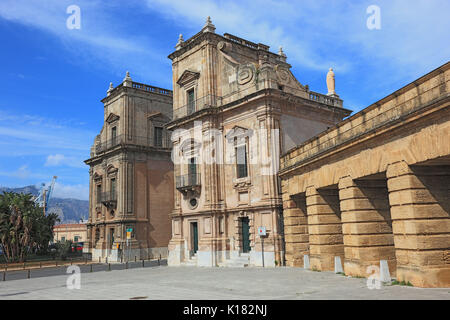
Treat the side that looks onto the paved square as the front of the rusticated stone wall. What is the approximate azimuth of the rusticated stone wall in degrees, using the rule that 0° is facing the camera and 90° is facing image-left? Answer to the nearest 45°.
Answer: approximately 45°

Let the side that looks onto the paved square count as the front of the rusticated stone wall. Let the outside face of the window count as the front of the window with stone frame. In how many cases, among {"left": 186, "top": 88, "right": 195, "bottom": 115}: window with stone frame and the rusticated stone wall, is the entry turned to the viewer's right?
0

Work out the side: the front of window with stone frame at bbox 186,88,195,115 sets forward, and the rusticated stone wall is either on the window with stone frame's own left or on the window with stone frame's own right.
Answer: on the window with stone frame's own left

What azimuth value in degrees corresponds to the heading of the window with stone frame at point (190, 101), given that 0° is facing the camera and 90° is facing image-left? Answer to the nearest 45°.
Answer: approximately 45°

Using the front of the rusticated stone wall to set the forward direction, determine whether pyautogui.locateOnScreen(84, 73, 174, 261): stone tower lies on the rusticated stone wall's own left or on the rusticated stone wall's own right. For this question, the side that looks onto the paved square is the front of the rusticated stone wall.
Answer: on the rusticated stone wall's own right

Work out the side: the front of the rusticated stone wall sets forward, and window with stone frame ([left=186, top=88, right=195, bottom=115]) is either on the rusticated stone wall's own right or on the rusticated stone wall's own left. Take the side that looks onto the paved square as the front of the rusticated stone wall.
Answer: on the rusticated stone wall's own right

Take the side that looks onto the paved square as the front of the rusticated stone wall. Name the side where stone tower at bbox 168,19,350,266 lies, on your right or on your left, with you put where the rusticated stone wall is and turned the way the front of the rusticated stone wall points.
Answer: on your right
